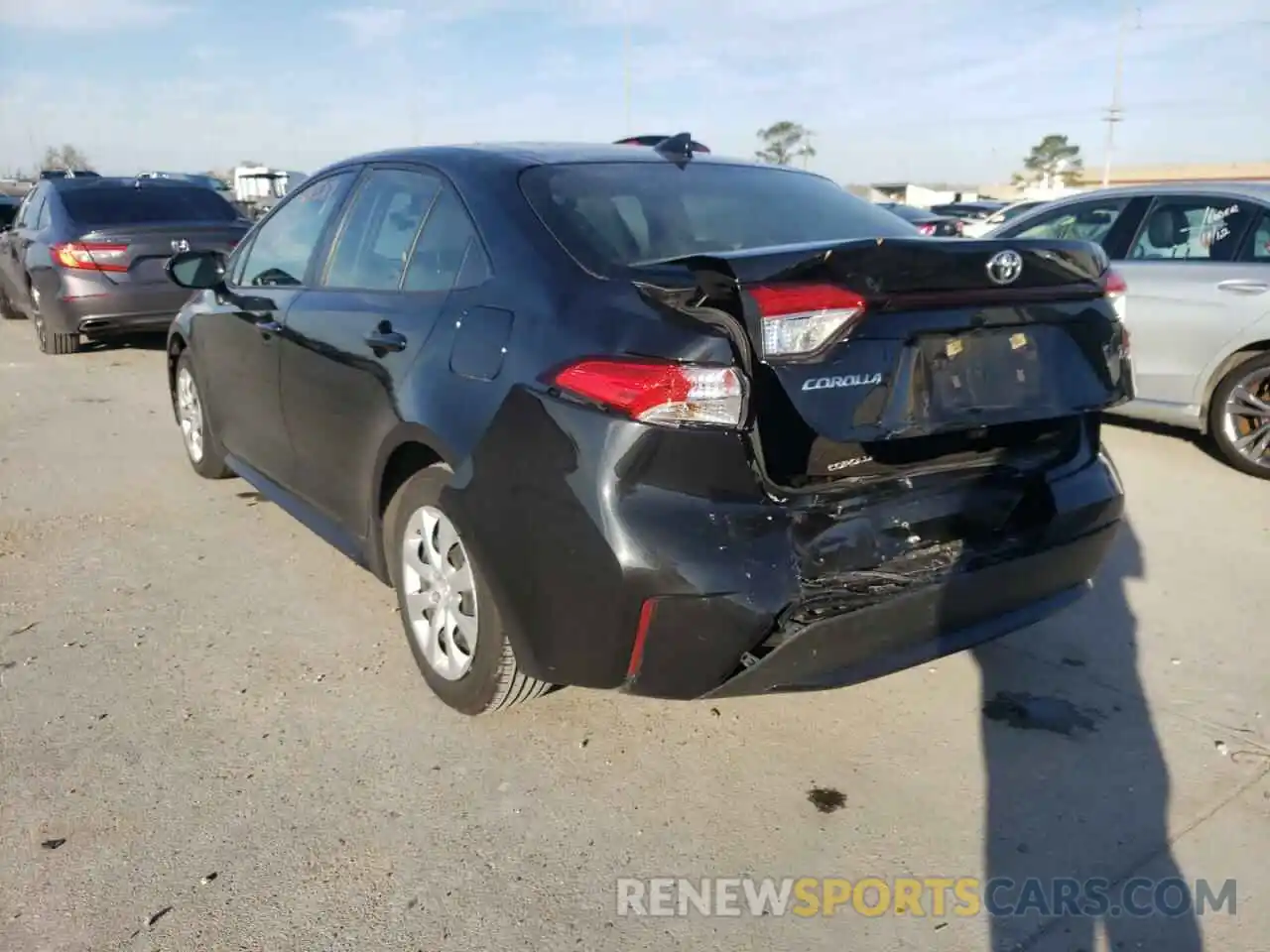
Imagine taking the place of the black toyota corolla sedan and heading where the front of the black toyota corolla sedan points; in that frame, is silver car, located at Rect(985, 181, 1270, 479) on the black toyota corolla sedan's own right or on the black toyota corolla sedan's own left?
on the black toyota corolla sedan's own right

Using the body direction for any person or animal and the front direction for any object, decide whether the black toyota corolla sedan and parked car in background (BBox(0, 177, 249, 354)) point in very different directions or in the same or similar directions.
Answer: same or similar directions

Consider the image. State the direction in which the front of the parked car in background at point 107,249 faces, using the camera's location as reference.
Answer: facing away from the viewer and to the left of the viewer

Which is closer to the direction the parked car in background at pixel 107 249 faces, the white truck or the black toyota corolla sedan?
the white truck

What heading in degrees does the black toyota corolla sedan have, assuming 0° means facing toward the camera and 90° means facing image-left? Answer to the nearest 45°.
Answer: approximately 135°

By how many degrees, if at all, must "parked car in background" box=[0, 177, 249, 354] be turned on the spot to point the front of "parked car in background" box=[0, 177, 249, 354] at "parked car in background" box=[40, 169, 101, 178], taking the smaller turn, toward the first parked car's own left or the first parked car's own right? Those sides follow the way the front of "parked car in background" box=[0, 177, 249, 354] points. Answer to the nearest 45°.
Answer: approximately 45° to the first parked car's own right

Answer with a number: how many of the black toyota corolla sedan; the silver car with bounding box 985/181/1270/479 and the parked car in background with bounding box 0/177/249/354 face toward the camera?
0

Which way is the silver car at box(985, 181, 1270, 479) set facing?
to the viewer's left

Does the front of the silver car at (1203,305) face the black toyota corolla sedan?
no

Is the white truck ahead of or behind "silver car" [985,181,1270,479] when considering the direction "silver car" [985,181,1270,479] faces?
ahead

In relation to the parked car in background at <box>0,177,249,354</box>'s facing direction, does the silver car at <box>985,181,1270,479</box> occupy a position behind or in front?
behind

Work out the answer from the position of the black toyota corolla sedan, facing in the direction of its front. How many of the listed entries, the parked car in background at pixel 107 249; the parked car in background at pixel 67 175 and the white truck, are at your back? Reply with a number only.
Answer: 0
